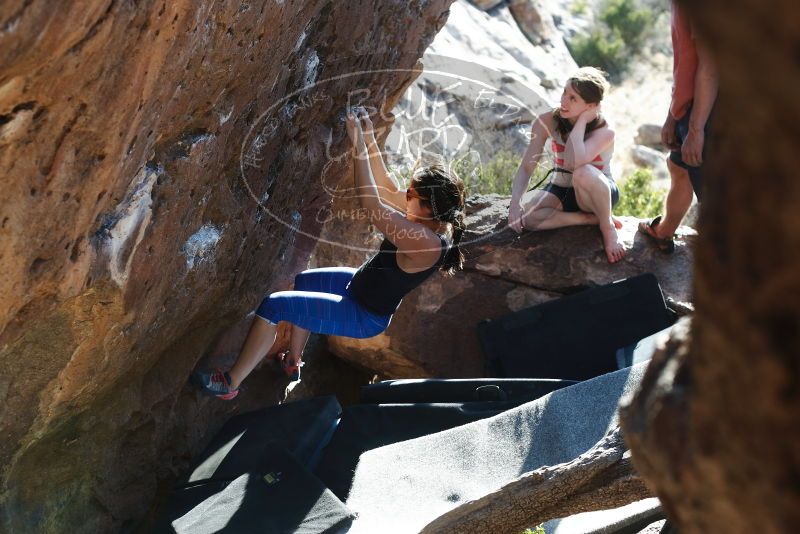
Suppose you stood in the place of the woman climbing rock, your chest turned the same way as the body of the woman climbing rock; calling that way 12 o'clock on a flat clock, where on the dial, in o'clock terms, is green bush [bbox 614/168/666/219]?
The green bush is roughly at 4 o'clock from the woman climbing rock.

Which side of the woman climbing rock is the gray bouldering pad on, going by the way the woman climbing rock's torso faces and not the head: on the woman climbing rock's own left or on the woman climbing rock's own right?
on the woman climbing rock's own left

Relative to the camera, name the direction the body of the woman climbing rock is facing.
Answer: to the viewer's left

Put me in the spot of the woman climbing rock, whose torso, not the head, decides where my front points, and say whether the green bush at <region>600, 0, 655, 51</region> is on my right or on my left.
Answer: on my right

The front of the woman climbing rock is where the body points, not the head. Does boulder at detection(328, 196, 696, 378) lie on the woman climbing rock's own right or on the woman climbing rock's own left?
on the woman climbing rock's own right

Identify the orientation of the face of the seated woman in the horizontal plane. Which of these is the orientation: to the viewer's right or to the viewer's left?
to the viewer's left

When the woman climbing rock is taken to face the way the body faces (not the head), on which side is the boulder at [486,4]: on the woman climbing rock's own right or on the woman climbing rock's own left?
on the woman climbing rock's own right
